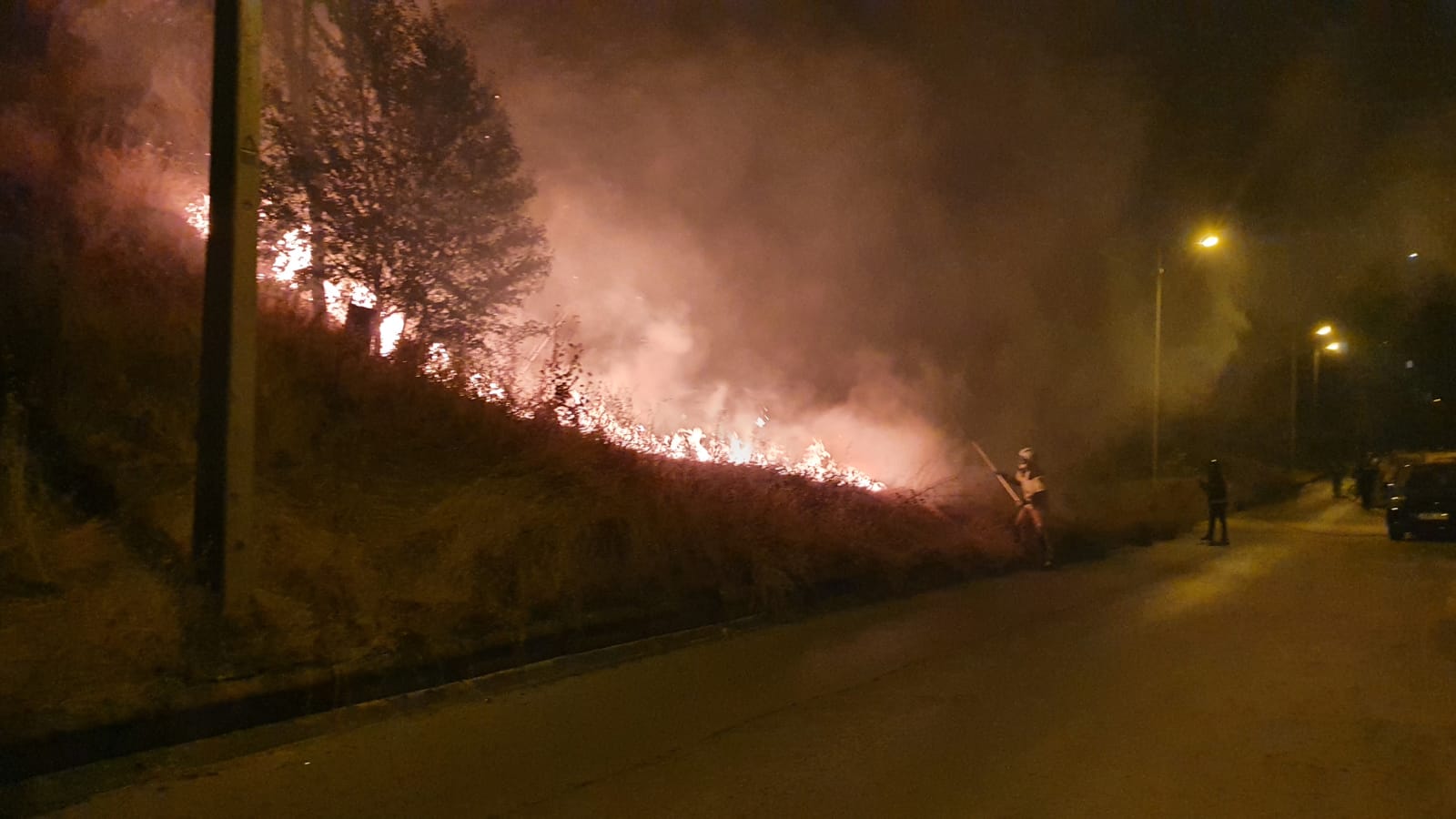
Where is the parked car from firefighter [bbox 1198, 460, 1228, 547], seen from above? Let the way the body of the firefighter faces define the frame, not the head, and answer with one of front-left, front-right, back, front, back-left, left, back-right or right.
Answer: back-right

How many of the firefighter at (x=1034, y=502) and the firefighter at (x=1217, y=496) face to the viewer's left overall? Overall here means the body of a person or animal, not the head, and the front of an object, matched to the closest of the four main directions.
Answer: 2

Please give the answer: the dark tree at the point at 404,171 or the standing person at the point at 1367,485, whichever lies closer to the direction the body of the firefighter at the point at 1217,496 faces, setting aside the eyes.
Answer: the dark tree

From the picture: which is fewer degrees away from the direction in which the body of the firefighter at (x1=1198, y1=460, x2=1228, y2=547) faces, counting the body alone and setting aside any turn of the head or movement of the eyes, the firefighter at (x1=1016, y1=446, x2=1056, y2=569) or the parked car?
the firefighter

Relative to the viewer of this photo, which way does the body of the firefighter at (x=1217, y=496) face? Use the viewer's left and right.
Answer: facing to the left of the viewer

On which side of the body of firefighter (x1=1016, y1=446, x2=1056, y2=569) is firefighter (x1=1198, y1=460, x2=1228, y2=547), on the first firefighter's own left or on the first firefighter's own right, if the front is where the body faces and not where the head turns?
on the first firefighter's own right

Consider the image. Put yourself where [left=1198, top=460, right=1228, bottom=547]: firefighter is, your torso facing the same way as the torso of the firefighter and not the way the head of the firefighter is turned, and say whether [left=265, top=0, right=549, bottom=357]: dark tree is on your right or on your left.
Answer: on your left

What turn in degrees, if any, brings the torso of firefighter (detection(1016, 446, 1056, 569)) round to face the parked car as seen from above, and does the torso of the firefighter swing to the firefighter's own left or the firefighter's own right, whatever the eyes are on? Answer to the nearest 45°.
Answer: approximately 135° to the firefighter's own right

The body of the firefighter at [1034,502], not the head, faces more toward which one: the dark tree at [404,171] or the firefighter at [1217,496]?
the dark tree

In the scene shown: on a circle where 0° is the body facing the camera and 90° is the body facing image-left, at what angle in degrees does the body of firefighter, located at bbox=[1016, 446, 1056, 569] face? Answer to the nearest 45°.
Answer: approximately 90°
